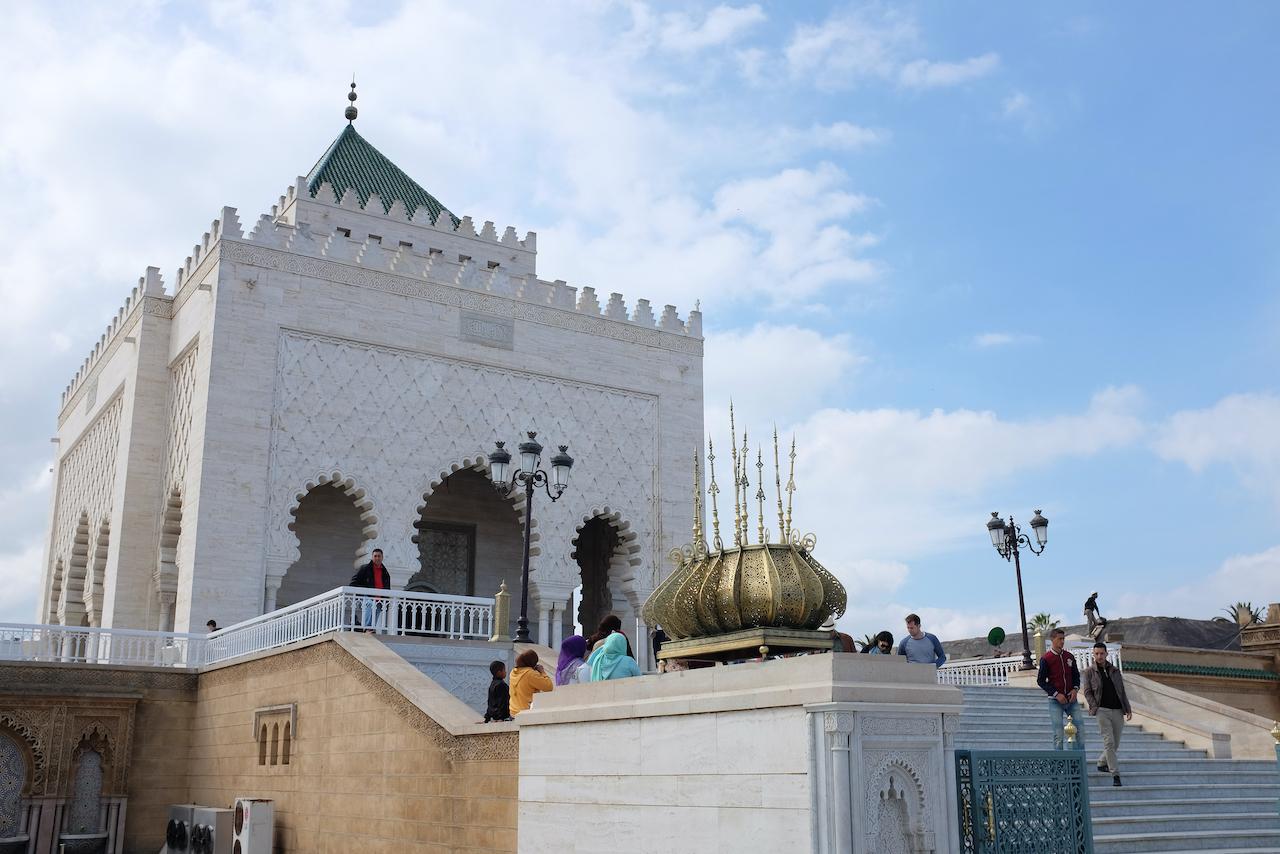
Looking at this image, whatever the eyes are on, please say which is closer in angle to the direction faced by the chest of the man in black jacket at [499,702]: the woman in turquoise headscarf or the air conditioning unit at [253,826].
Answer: the woman in turquoise headscarf

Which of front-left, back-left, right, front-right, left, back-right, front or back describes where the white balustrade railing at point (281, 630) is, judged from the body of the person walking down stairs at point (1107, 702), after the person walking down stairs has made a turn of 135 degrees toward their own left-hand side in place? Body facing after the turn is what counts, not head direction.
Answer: back-left

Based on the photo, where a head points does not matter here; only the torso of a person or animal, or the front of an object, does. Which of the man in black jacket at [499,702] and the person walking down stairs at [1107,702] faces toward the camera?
the person walking down stairs

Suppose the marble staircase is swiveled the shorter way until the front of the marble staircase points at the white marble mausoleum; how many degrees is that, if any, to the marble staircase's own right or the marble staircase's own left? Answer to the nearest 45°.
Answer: approximately 135° to the marble staircase's own right

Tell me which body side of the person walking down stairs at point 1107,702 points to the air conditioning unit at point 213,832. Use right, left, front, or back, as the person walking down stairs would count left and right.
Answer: right

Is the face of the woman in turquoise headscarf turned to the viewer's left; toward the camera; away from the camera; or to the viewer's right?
away from the camera

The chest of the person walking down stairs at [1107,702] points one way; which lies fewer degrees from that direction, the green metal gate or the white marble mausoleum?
the green metal gate

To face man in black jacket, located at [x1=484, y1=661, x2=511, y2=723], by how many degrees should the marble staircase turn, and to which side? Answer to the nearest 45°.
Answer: approximately 45° to its right

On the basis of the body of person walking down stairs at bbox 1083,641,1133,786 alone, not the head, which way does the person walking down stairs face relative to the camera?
toward the camera
